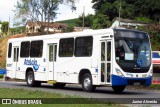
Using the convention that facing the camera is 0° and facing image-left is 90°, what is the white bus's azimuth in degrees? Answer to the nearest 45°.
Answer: approximately 315°
